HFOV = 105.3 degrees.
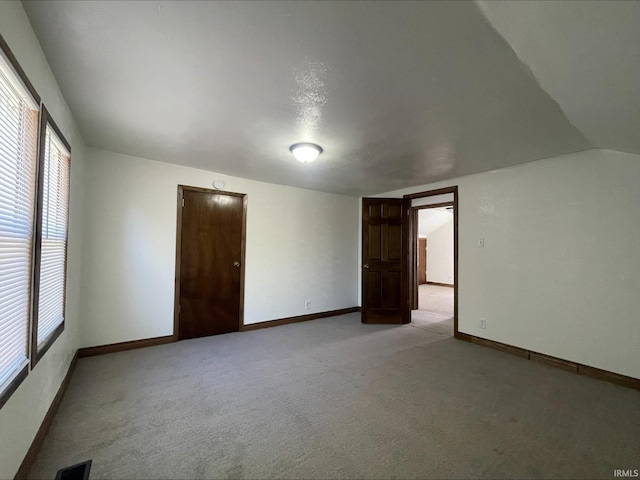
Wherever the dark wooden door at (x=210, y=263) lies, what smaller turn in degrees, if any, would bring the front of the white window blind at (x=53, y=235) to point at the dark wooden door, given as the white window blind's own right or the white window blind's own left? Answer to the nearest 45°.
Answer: approximately 45° to the white window blind's own left

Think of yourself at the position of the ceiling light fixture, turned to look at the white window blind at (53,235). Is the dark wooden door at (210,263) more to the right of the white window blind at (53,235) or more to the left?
right

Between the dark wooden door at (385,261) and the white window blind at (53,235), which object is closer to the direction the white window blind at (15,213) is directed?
the dark wooden door

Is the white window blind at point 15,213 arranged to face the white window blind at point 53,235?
no

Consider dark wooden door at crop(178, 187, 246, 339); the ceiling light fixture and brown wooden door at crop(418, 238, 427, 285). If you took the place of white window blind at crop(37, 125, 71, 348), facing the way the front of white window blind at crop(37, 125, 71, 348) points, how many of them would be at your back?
0

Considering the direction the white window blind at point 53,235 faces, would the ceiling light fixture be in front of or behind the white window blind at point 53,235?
in front

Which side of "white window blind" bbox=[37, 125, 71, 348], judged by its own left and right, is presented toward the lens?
right

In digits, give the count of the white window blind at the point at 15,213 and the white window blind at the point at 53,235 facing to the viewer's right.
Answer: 2

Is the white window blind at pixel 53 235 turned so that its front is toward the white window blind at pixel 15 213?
no

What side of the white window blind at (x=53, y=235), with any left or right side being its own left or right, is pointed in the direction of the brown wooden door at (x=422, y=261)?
front

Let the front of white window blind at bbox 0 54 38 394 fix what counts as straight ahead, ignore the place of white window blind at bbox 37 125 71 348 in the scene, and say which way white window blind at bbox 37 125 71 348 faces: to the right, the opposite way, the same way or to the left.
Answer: the same way

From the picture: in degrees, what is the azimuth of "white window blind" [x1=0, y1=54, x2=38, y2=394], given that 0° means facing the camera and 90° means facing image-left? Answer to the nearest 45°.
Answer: approximately 270°

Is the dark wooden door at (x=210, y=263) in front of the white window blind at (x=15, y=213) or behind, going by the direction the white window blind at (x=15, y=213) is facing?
in front

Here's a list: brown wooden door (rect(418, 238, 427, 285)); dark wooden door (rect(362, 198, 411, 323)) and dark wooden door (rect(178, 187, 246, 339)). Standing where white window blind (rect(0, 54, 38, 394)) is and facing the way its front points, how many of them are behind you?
0
